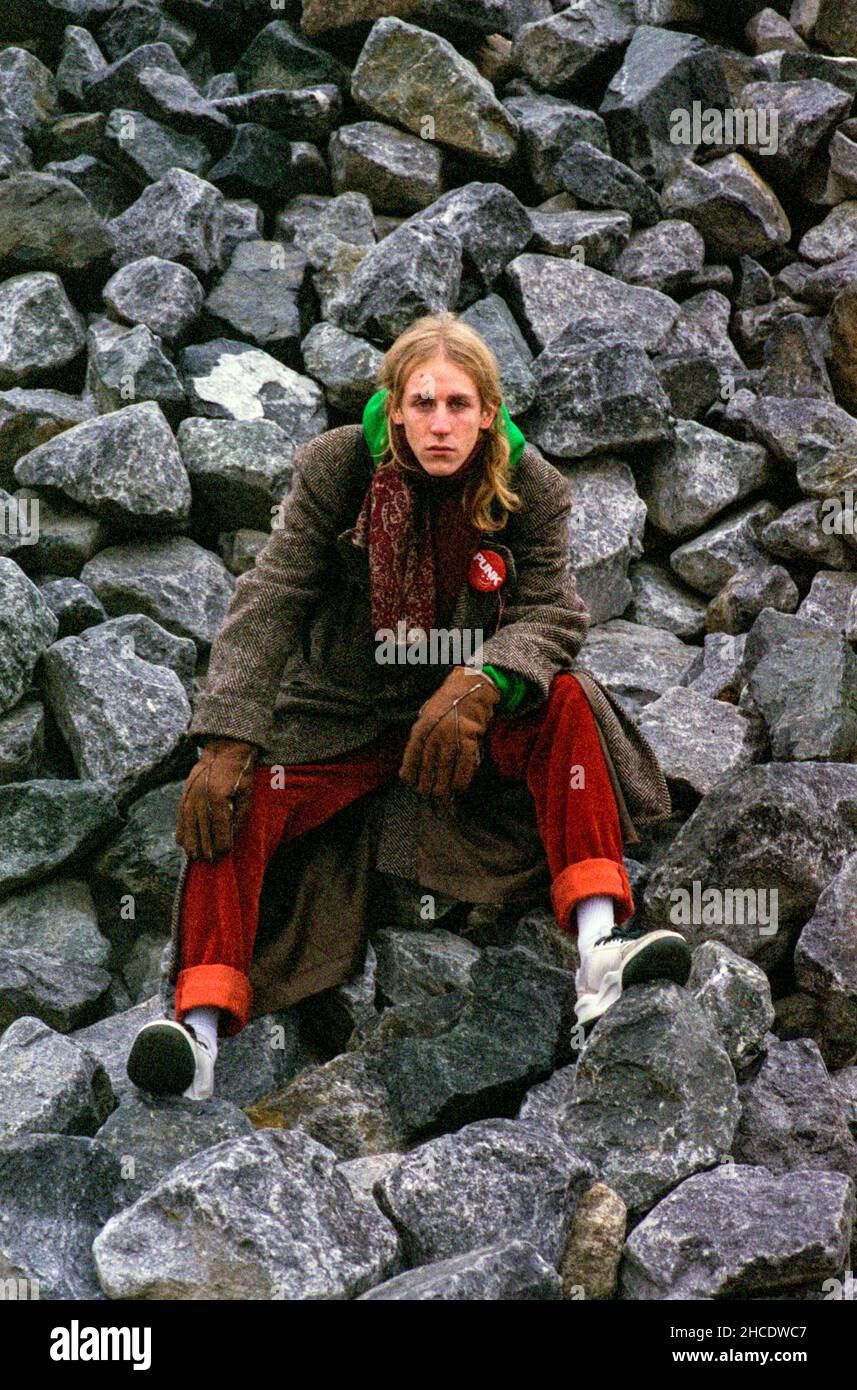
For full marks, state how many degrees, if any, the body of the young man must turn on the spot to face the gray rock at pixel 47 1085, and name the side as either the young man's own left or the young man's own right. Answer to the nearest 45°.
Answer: approximately 45° to the young man's own right

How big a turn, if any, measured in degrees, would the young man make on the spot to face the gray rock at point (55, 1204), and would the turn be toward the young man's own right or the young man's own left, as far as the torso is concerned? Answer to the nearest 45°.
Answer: approximately 45° to the young man's own right

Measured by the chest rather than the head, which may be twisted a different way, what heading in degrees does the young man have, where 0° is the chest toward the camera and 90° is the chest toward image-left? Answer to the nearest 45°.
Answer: approximately 0°

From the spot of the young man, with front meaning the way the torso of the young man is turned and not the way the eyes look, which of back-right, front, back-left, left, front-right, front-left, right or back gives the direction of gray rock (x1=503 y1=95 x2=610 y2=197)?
back

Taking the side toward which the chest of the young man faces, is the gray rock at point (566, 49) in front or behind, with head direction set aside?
behind

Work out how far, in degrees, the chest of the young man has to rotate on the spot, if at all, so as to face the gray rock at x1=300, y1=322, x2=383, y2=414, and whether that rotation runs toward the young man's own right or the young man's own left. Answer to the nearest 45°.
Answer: approximately 180°

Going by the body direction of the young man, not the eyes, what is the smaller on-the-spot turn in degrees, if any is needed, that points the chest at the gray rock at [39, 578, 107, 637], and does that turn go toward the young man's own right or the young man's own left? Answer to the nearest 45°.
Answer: approximately 135° to the young man's own right

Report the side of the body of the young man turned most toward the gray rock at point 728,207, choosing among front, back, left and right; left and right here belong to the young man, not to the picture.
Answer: back
